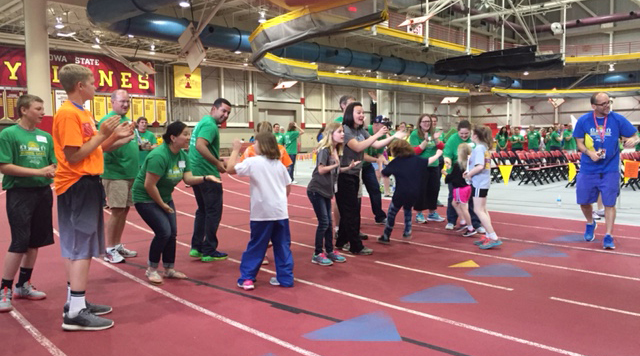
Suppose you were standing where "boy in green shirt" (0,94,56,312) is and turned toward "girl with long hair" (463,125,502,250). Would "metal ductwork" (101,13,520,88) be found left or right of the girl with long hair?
left

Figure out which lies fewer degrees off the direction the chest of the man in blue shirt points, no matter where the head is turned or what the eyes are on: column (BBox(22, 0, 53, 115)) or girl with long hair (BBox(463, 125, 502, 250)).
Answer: the girl with long hair

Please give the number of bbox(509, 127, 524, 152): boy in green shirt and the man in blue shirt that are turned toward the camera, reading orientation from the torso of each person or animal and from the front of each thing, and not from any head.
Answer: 2

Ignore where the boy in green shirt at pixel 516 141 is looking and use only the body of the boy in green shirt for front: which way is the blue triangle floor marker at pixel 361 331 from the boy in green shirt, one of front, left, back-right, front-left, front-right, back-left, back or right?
front

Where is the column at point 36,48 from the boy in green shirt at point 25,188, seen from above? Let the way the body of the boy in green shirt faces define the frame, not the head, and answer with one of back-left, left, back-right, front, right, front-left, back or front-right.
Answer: back-left

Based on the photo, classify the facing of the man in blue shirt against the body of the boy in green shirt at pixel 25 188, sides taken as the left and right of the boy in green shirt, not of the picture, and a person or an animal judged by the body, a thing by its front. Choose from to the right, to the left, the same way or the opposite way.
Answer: to the right

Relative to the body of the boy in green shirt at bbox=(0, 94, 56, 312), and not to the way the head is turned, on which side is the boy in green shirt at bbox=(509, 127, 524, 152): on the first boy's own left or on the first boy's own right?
on the first boy's own left

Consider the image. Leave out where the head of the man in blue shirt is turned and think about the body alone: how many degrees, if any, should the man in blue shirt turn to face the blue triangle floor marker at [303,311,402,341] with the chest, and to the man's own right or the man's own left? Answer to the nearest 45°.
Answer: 0° — they already face it

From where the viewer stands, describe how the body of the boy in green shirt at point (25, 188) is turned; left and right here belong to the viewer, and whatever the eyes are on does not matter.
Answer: facing the viewer and to the right of the viewer

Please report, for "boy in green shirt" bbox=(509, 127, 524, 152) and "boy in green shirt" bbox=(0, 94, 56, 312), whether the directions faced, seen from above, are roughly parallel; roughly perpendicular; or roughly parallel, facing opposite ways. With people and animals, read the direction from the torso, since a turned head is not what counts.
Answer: roughly perpendicular

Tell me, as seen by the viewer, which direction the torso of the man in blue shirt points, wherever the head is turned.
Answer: toward the camera

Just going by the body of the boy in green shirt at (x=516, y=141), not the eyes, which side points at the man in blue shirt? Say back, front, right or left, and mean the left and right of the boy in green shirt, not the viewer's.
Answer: front

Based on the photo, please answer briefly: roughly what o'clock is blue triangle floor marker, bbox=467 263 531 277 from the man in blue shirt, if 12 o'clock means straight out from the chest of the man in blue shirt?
The blue triangle floor marker is roughly at 1 o'clock from the man in blue shirt.

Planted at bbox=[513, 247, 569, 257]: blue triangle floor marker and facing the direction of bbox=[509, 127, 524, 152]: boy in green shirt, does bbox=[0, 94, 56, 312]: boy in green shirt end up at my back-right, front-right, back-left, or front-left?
back-left
